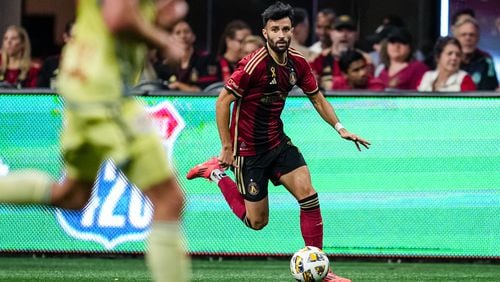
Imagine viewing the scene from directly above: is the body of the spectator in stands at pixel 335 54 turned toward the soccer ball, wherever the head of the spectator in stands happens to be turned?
yes

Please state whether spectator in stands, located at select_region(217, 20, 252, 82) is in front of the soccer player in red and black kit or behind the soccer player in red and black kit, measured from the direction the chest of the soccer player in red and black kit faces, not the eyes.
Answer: behind

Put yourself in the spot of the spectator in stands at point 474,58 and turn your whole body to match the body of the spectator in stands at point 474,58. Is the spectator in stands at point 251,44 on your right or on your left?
on your right

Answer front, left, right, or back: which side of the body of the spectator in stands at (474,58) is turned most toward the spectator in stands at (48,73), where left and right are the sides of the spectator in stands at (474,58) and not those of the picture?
right

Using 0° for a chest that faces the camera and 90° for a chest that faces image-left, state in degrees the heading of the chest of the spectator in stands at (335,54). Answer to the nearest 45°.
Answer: approximately 0°

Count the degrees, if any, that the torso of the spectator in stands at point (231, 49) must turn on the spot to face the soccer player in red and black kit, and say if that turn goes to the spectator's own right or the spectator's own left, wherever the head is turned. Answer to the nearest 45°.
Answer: approximately 45° to the spectator's own right

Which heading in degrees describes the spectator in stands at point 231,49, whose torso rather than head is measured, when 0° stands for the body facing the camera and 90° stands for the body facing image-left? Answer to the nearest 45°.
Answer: approximately 315°

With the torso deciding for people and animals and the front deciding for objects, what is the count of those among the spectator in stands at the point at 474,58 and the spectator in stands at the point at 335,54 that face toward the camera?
2

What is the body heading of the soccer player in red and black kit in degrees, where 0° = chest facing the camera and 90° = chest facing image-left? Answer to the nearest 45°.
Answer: approximately 315°
